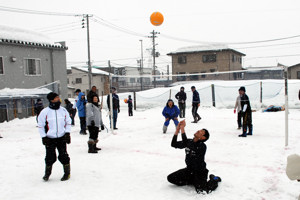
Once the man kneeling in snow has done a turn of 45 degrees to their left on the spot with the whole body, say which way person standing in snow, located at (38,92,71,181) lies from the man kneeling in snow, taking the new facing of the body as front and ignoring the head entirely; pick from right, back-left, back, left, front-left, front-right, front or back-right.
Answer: front-right

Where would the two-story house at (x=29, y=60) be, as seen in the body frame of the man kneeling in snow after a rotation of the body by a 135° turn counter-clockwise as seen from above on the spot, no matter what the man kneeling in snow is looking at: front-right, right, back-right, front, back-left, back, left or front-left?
back

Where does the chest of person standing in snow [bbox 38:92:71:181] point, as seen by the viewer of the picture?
toward the camera

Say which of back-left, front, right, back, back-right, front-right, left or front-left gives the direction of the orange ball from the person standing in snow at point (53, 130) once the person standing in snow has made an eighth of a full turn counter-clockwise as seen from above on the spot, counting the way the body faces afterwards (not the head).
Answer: left

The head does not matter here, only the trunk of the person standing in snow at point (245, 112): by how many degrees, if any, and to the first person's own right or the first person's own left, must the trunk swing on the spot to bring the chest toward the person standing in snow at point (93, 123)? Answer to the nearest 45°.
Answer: approximately 45° to the first person's own left

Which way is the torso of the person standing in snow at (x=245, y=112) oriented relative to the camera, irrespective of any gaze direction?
to the viewer's left

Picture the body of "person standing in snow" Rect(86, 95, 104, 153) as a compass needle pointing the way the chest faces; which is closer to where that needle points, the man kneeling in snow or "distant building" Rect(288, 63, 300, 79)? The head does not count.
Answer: the man kneeling in snow

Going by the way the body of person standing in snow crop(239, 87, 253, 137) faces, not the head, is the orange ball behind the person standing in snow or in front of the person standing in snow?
in front

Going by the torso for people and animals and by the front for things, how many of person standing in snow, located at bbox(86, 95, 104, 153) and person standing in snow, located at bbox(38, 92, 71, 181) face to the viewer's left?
0

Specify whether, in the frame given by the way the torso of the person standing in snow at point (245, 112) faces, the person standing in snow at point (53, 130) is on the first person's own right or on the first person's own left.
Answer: on the first person's own left

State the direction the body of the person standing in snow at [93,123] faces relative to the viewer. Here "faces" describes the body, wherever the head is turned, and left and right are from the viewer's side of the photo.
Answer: facing the viewer and to the right of the viewer

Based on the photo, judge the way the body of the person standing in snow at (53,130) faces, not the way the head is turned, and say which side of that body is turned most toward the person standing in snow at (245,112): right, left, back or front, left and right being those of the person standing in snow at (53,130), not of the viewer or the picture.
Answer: left

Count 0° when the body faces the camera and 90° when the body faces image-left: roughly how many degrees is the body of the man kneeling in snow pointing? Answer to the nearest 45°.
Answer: approximately 90°
